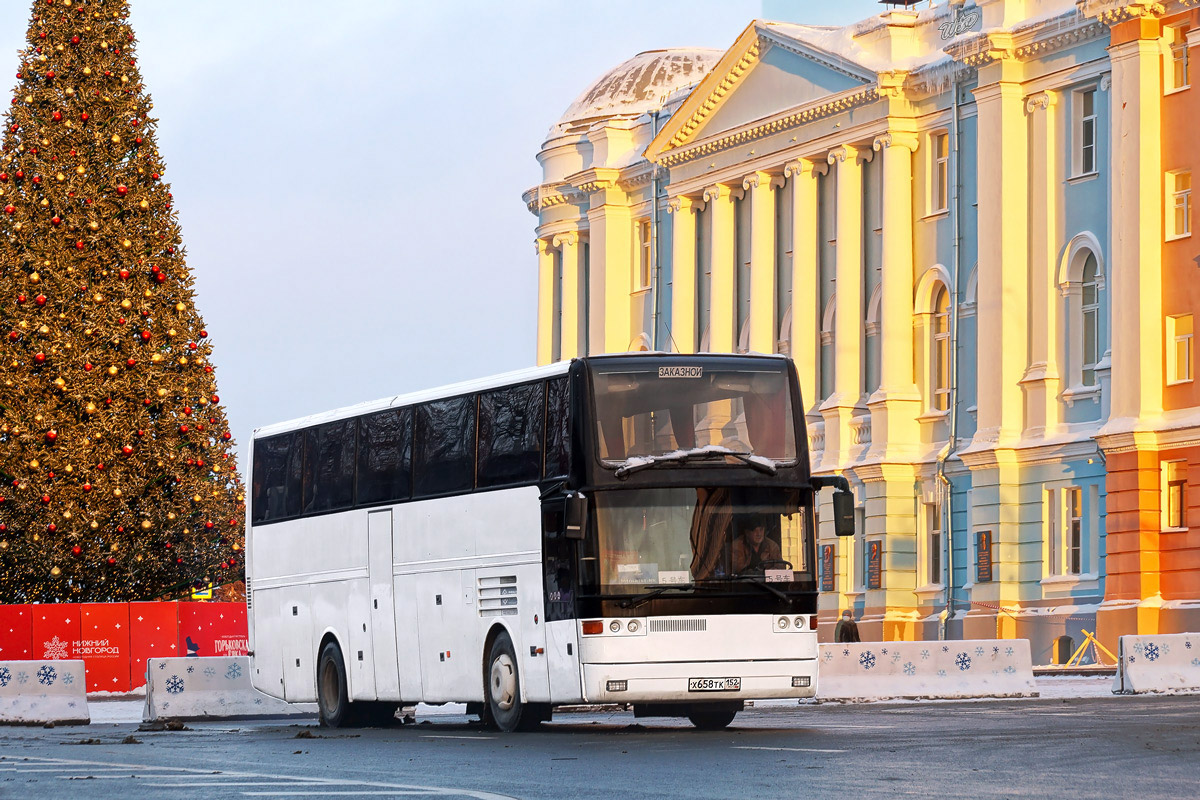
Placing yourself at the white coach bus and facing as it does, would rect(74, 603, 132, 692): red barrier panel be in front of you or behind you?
behind

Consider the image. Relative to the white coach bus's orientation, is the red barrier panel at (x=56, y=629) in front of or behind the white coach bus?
behind

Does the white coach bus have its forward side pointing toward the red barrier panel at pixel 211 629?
no

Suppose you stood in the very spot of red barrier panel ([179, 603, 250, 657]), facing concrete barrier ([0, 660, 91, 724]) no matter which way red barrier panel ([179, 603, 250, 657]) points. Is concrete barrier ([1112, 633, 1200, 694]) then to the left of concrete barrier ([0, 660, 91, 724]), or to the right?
left

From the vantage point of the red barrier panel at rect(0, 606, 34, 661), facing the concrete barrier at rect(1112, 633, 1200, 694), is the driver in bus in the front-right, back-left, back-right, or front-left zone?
front-right

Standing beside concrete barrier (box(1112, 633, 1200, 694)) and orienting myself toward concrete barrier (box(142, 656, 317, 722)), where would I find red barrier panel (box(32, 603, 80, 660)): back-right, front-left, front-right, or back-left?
front-right

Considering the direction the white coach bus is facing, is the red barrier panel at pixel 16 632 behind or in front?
behind

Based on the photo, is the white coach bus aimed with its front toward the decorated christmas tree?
no

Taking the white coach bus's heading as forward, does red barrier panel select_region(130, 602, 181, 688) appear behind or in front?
behind

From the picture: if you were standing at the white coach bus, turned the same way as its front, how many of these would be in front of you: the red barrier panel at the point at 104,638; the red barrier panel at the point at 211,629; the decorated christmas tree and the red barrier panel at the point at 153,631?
0

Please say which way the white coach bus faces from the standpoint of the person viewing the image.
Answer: facing the viewer and to the right of the viewer
